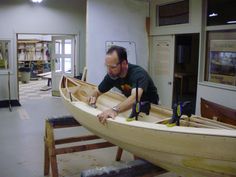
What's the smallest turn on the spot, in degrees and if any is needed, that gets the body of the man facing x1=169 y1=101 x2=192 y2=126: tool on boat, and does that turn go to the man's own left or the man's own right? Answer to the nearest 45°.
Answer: approximately 90° to the man's own left

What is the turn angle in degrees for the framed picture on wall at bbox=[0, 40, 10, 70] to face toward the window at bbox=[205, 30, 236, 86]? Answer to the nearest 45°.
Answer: approximately 45° to its left

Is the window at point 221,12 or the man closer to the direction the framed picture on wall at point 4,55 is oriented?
the man

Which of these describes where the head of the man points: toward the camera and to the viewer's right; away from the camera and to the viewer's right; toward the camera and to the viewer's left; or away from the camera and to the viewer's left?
toward the camera and to the viewer's left

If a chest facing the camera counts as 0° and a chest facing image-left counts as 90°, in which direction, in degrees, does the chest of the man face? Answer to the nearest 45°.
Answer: approximately 45°
